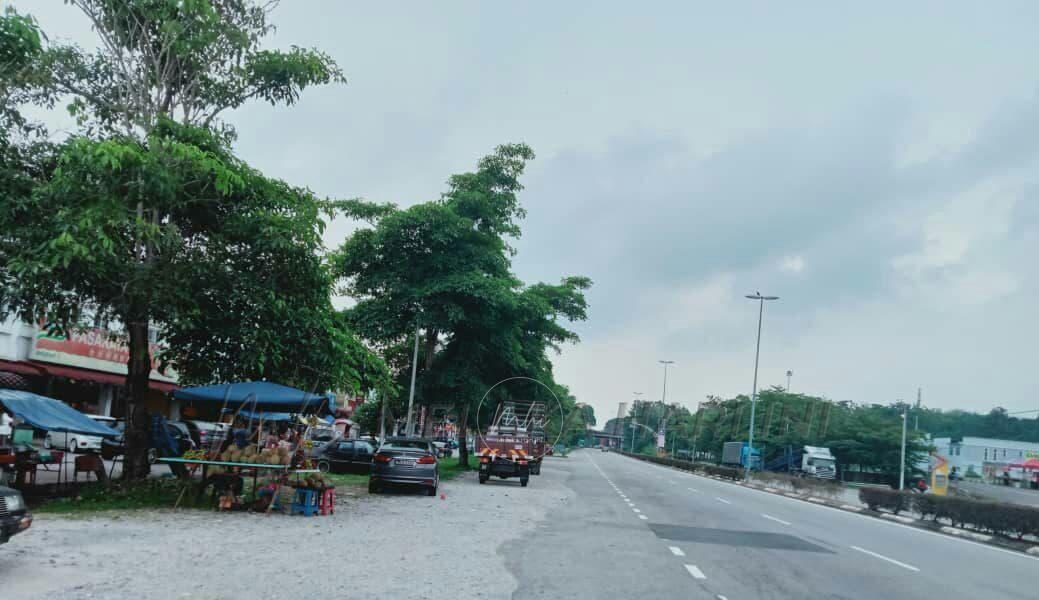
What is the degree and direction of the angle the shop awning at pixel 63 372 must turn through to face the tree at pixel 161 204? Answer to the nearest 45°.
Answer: approximately 45° to its right

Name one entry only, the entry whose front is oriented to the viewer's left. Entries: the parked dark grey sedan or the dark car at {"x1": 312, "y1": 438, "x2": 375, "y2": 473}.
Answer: the dark car

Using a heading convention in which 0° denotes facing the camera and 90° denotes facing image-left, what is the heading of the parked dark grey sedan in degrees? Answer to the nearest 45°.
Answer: approximately 180°

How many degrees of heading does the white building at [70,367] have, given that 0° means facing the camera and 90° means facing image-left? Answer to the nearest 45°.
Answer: approximately 315°

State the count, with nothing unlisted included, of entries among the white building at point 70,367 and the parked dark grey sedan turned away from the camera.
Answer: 1

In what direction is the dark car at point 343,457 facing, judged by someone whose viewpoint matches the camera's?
facing to the left of the viewer

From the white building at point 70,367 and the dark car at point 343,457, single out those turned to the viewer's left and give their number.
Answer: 1

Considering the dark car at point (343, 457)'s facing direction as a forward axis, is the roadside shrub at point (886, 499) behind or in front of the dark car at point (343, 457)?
behind
